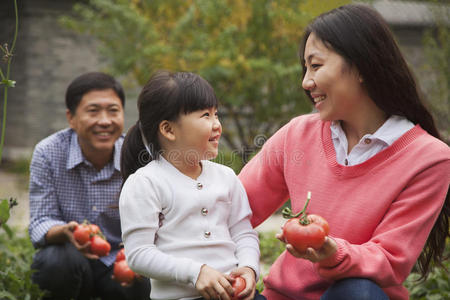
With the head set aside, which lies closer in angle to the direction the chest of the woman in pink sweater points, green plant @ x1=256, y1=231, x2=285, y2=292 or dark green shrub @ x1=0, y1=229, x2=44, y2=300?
the dark green shrub

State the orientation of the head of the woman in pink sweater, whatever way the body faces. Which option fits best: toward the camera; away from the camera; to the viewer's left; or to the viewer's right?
to the viewer's left

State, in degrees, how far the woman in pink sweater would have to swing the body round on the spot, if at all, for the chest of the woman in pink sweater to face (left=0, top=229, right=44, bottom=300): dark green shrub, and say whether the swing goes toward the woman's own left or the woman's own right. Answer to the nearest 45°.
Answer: approximately 45° to the woman's own right

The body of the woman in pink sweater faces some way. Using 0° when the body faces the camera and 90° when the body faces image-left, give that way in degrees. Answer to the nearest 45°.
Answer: approximately 45°

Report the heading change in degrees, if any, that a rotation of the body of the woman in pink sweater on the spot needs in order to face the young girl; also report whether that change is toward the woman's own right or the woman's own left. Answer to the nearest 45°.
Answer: approximately 45° to the woman's own right
